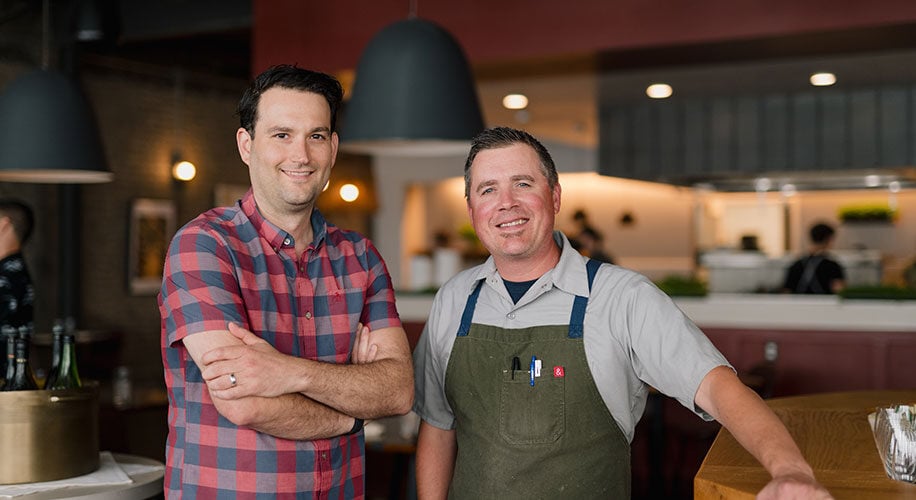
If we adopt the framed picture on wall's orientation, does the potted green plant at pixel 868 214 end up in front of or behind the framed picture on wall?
in front

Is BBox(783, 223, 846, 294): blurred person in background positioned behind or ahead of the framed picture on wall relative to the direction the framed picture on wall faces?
ahead

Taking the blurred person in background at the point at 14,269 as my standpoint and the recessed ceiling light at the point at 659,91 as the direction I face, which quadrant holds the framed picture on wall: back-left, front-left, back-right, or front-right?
front-left

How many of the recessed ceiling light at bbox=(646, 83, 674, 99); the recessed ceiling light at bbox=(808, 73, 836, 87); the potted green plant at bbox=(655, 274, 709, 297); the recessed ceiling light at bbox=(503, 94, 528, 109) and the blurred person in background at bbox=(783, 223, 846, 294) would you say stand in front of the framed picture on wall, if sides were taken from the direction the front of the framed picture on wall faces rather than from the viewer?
5

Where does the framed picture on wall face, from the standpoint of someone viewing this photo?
facing the viewer and to the right of the viewer

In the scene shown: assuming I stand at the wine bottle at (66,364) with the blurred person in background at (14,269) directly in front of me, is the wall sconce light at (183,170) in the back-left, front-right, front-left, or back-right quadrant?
front-right
